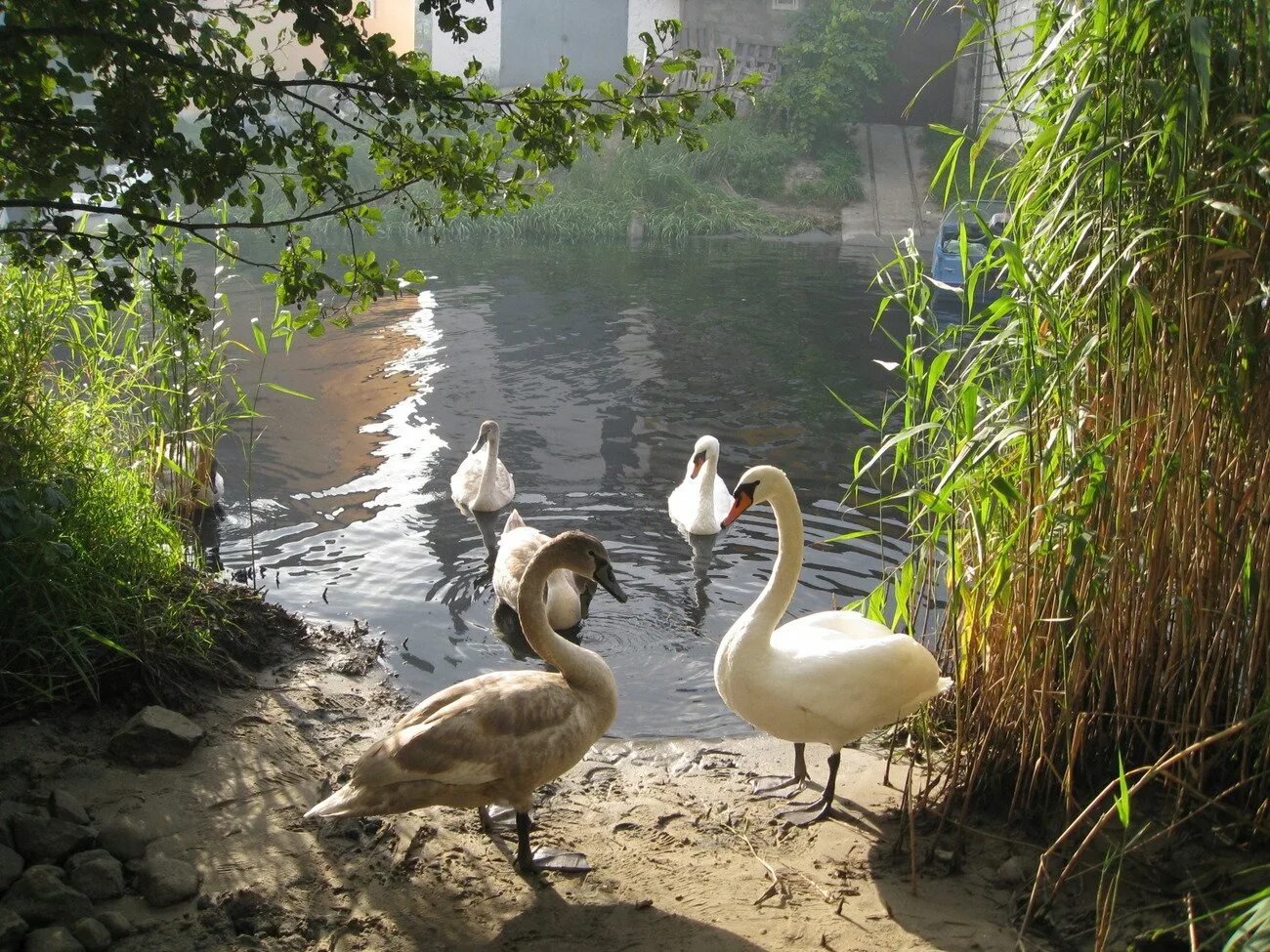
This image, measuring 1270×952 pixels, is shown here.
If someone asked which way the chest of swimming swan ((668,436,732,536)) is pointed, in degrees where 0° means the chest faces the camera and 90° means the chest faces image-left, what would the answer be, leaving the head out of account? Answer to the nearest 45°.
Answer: approximately 0°

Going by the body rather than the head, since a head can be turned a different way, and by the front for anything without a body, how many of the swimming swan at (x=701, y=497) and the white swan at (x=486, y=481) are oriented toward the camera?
2

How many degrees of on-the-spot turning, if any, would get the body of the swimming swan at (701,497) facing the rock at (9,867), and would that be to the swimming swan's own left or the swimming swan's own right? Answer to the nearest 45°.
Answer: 0° — it already faces it

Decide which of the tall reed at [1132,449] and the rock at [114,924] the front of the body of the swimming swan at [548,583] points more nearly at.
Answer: the tall reed

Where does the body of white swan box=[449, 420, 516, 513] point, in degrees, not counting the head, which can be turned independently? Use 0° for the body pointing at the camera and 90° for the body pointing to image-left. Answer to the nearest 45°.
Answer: approximately 0°

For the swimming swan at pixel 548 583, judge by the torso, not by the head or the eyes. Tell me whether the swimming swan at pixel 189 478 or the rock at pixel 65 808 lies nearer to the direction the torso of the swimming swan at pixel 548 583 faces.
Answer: the rock

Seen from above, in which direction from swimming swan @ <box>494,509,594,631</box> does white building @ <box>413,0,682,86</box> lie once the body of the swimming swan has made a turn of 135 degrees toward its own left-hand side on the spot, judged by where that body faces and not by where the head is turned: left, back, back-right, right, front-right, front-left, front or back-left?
front
